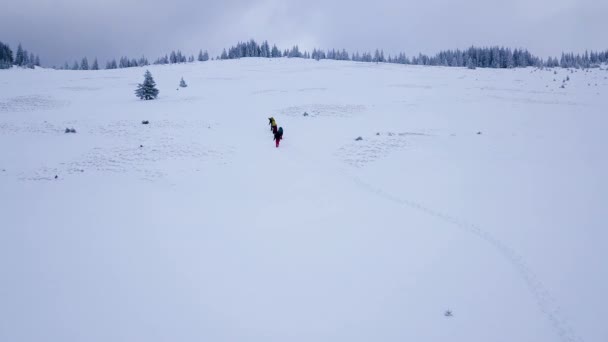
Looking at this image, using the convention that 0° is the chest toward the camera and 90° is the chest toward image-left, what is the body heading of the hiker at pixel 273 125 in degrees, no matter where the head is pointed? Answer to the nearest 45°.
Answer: approximately 135°
